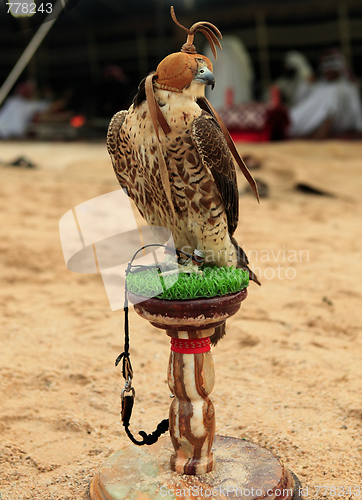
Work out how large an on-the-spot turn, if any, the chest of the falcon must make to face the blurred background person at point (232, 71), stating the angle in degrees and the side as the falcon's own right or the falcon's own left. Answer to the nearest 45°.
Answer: approximately 135° to the falcon's own right

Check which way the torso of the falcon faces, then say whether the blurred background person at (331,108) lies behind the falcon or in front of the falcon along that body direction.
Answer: behind

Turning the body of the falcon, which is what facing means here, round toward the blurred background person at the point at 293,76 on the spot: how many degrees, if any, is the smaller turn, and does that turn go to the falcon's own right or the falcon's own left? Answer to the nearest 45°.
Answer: approximately 135° to the falcon's own right

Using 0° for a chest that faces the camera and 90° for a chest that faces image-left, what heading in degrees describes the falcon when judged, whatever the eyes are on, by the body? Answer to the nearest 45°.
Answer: approximately 45°

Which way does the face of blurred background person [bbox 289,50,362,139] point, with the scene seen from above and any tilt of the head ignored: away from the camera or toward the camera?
toward the camera
